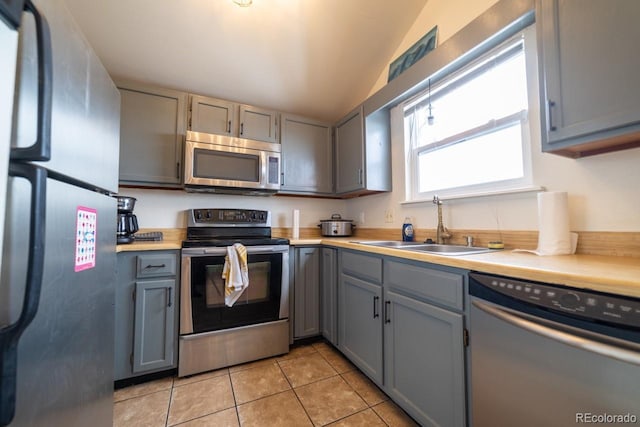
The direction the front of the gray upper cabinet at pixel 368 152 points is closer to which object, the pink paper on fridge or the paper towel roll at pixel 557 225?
the pink paper on fridge

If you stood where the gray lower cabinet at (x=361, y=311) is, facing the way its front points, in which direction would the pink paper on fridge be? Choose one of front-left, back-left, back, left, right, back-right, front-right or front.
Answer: front

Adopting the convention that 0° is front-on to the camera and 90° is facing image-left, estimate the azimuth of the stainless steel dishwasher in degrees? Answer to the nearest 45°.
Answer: approximately 45°

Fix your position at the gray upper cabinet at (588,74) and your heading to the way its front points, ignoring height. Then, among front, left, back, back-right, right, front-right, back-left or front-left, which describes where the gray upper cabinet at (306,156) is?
front-right

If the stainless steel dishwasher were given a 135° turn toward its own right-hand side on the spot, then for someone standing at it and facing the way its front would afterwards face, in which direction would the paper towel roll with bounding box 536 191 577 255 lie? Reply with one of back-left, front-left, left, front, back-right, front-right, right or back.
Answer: front

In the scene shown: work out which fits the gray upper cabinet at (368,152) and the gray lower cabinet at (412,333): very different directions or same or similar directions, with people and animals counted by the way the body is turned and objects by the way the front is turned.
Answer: same or similar directions

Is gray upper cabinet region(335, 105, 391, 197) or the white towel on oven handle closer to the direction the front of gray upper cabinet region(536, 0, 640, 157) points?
the white towel on oven handle

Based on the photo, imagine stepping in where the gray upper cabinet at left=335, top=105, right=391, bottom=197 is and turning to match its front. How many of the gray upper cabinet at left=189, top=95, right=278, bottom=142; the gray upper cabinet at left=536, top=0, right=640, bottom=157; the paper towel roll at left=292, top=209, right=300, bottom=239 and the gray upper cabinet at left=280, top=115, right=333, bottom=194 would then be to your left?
1

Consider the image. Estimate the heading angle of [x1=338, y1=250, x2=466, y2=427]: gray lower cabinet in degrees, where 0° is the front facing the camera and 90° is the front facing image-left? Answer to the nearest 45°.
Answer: approximately 45°

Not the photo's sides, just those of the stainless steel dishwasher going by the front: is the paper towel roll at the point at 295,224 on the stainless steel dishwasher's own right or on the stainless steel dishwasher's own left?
on the stainless steel dishwasher's own right

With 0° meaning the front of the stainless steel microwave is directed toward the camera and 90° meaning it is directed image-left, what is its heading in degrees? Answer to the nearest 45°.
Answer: approximately 0°

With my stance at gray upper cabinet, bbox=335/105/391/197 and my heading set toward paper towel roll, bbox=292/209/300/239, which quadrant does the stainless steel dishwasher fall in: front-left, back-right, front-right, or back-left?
back-left

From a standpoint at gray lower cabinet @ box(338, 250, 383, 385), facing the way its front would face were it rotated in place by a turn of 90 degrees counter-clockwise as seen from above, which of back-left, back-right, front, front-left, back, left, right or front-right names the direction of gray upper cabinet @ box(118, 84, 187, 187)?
back-right
